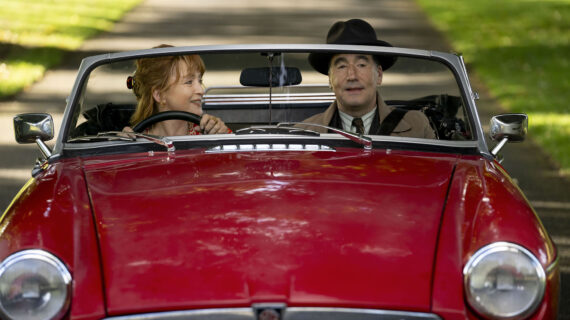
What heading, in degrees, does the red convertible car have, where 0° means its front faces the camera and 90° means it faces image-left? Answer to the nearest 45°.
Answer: approximately 0°

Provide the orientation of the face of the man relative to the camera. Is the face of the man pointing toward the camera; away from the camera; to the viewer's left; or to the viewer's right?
toward the camera
